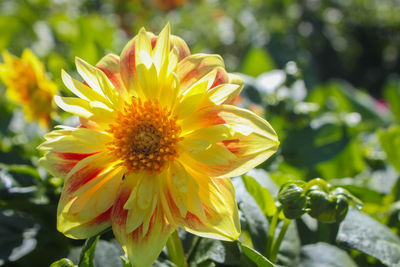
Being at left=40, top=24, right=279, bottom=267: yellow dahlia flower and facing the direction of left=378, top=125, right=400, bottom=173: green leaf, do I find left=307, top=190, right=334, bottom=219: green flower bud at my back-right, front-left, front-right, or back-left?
front-right

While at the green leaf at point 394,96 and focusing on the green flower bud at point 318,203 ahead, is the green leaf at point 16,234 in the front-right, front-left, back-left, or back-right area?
front-right

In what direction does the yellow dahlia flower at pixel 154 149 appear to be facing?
toward the camera

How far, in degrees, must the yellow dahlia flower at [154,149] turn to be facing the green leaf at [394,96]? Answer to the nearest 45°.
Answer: approximately 135° to its left
